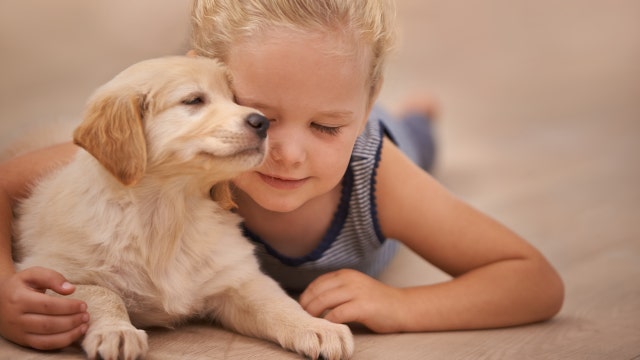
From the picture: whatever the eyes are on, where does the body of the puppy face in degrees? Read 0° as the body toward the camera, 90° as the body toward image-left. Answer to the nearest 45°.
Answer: approximately 315°
